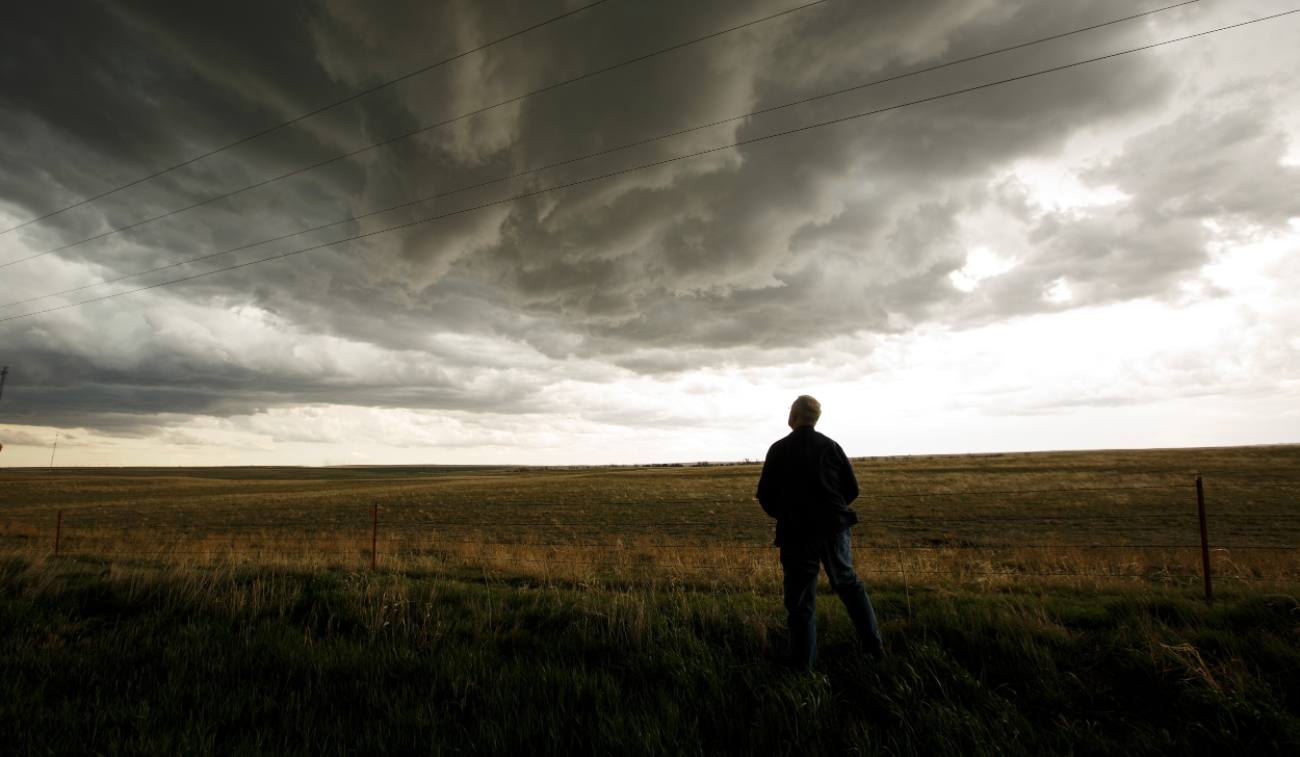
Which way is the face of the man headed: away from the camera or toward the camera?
away from the camera

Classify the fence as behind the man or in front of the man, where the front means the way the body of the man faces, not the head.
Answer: in front

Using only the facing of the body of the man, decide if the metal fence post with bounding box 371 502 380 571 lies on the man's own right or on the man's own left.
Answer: on the man's own left

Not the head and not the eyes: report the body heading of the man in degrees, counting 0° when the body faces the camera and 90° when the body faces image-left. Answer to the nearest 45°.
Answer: approximately 180°
